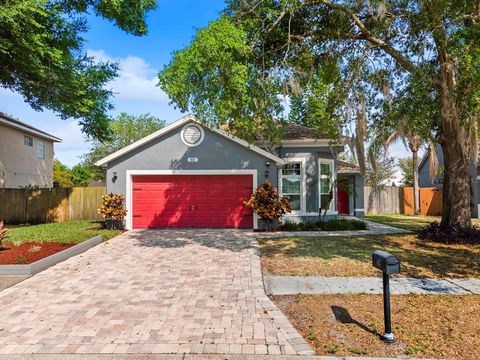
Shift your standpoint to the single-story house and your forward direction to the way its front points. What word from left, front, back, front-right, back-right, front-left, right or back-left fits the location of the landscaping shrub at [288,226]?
left

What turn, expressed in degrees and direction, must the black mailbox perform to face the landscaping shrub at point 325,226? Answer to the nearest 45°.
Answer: approximately 135° to its left

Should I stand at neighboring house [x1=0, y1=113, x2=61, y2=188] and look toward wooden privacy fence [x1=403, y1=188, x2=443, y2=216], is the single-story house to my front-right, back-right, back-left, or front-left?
front-right

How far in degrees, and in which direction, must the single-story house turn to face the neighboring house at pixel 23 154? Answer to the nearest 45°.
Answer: approximately 135° to its right

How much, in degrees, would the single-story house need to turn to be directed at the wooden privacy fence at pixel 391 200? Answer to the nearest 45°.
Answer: approximately 135° to its left

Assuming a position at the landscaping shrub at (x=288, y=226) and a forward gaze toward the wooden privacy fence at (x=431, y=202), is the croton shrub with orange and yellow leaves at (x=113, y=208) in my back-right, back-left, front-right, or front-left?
back-left

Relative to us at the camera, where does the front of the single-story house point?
facing the viewer

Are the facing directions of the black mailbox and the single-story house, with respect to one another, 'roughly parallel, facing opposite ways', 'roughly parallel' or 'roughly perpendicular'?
roughly parallel

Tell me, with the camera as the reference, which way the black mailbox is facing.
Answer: facing the viewer and to the right of the viewer

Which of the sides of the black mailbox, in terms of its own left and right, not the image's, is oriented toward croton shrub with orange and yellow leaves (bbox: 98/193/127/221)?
back

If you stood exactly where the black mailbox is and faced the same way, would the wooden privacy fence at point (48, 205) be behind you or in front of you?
behind

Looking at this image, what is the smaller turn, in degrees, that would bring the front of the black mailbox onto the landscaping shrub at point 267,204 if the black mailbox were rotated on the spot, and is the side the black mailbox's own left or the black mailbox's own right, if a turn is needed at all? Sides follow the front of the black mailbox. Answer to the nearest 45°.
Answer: approximately 180°

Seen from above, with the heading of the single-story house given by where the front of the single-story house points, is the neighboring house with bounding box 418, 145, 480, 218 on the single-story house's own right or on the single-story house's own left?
on the single-story house's own left

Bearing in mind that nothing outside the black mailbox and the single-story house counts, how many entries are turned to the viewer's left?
0
